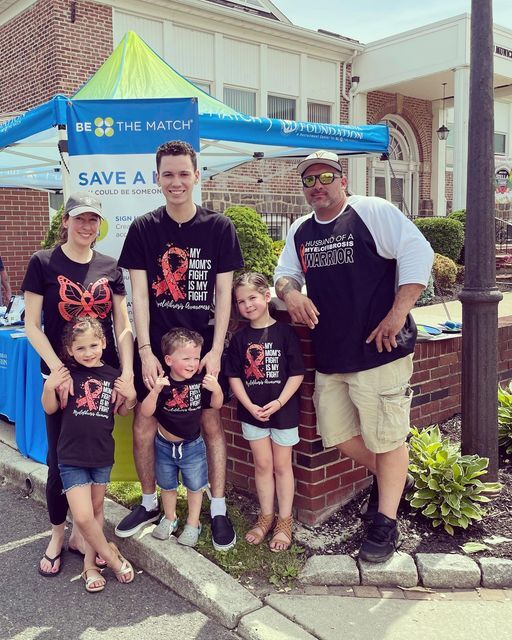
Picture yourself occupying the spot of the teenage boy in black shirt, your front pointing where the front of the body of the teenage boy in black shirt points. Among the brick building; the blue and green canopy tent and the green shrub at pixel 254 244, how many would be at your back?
3

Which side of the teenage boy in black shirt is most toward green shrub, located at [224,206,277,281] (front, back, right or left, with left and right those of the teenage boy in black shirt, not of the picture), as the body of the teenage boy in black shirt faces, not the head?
back

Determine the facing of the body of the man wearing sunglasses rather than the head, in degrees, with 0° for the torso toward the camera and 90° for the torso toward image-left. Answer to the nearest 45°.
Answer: approximately 45°

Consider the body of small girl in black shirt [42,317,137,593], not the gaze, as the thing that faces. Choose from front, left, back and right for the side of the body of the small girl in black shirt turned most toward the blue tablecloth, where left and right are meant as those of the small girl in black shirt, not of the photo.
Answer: back

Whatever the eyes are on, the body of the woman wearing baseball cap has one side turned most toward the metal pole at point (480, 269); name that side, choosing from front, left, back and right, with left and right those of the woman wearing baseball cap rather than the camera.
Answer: left
